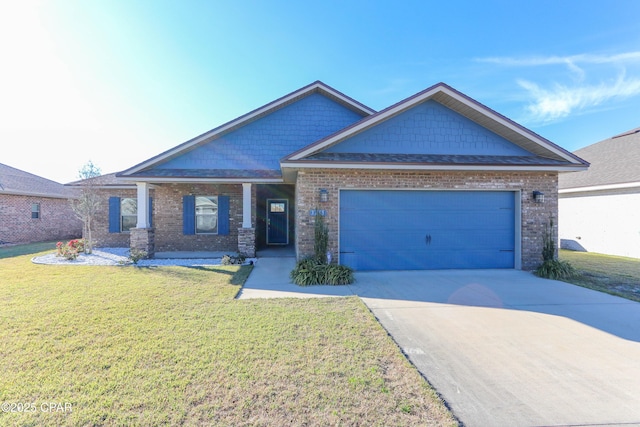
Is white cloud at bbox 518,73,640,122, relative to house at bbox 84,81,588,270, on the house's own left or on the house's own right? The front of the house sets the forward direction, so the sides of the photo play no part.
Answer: on the house's own left

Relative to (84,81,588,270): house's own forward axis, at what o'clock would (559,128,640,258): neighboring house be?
The neighboring house is roughly at 8 o'clock from the house.

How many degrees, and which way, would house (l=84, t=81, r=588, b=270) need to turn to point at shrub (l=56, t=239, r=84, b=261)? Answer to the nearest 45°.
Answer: approximately 90° to its right

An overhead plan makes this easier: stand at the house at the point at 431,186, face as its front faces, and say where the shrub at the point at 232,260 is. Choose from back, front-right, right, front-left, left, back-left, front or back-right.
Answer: right

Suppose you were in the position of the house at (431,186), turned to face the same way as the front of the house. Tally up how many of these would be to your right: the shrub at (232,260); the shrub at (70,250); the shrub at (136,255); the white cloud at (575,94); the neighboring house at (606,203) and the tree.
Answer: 4

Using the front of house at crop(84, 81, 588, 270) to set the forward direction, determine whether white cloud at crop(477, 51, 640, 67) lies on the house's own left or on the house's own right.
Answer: on the house's own left

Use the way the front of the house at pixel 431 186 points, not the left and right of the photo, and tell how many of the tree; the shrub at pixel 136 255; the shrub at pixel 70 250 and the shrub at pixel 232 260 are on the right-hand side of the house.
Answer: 4

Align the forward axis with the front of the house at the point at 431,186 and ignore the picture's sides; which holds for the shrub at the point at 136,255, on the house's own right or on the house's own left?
on the house's own right

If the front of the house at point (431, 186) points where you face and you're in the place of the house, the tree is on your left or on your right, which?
on your right

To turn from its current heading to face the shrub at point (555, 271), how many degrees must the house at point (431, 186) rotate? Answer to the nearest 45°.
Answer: approximately 90° to its left
